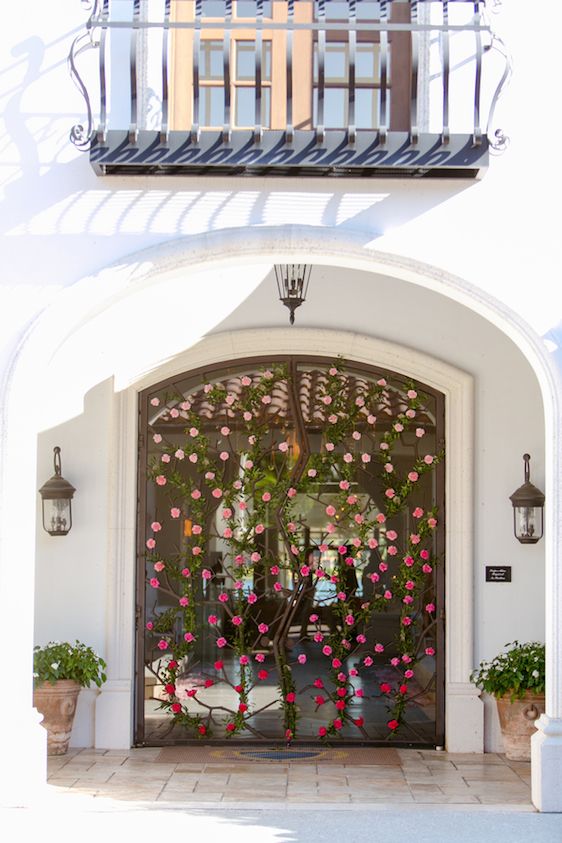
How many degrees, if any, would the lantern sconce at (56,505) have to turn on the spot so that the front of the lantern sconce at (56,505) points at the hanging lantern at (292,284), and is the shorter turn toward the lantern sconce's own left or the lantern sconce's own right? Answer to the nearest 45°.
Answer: approximately 45° to the lantern sconce's own left

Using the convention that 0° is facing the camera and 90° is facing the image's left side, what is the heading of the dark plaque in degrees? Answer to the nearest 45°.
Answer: approximately 0°

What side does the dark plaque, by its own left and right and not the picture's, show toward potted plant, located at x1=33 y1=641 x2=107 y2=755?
right

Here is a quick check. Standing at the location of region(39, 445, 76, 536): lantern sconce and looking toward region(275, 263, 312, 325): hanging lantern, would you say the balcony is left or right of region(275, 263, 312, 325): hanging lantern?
right

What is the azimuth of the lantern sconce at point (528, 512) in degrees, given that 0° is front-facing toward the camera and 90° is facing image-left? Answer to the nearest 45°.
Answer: approximately 0°
